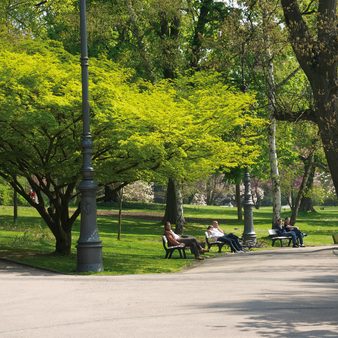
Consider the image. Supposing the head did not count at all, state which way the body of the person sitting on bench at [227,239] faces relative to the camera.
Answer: to the viewer's right

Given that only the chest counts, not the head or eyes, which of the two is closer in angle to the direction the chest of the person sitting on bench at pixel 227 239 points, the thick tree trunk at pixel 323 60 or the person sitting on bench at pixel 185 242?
the thick tree trunk

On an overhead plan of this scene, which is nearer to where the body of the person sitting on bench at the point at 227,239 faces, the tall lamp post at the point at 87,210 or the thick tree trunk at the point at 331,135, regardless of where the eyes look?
the thick tree trunk

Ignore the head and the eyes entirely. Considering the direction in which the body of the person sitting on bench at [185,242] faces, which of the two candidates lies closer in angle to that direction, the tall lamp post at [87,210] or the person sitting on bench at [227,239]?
the person sitting on bench

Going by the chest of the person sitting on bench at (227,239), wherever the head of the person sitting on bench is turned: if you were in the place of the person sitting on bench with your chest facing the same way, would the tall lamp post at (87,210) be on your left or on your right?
on your right

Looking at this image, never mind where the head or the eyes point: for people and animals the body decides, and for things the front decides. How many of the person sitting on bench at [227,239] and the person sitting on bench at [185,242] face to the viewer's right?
2

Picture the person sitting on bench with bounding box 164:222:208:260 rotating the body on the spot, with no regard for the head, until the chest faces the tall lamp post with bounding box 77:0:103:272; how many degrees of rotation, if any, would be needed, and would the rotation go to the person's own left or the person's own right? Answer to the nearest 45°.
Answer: approximately 135° to the person's own right

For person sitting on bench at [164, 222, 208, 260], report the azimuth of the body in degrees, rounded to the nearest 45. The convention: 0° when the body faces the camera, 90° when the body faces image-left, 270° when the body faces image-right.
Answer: approximately 270°
